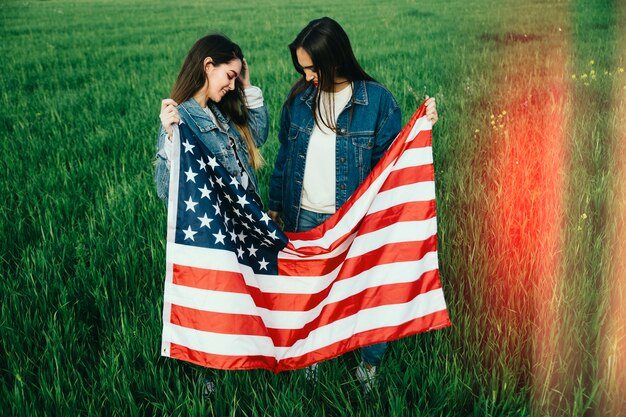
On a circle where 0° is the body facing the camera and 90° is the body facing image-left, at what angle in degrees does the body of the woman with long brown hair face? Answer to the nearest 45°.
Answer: approximately 315°

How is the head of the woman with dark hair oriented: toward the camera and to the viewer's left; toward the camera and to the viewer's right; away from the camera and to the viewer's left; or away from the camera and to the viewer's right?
toward the camera and to the viewer's left
